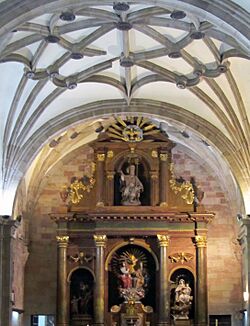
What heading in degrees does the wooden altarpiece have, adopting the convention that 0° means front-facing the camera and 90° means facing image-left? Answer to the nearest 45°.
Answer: approximately 0°

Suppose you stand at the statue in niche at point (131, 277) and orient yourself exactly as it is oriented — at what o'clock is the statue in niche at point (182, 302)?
the statue in niche at point (182, 302) is roughly at 9 o'clock from the statue in niche at point (131, 277).

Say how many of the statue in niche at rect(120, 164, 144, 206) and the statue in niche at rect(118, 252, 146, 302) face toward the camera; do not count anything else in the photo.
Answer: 2

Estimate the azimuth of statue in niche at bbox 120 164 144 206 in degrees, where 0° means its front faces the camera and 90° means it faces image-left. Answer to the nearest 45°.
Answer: approximately 0°

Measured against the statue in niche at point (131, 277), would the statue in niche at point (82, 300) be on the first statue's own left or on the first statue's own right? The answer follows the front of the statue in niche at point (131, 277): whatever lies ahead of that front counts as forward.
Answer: on the first statue's own right
